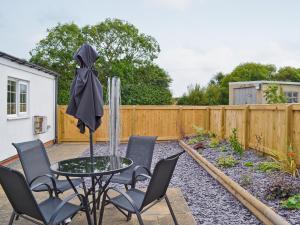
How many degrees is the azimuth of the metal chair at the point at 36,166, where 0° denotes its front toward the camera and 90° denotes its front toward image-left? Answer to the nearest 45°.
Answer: approximately 315°

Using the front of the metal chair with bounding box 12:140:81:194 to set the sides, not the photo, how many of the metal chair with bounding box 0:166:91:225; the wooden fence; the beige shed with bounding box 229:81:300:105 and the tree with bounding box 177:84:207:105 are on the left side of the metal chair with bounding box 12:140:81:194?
3

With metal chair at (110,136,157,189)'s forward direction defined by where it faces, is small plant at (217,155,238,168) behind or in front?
behind

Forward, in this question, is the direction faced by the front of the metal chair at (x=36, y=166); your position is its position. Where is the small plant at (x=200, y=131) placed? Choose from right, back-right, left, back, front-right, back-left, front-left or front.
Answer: left

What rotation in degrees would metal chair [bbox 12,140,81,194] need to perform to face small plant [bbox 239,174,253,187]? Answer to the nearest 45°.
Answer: approximately 45° to its left

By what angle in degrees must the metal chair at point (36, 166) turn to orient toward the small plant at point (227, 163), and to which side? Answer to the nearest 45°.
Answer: approximately 45° to its left

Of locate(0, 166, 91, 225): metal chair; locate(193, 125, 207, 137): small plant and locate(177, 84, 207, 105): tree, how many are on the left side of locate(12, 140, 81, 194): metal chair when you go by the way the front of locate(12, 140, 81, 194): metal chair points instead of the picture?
2

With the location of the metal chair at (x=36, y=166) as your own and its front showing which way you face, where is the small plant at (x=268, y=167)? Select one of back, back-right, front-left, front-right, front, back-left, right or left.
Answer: front-left

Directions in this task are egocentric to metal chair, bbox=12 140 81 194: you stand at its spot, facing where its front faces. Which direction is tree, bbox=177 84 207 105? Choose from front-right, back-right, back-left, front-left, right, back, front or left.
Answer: left
